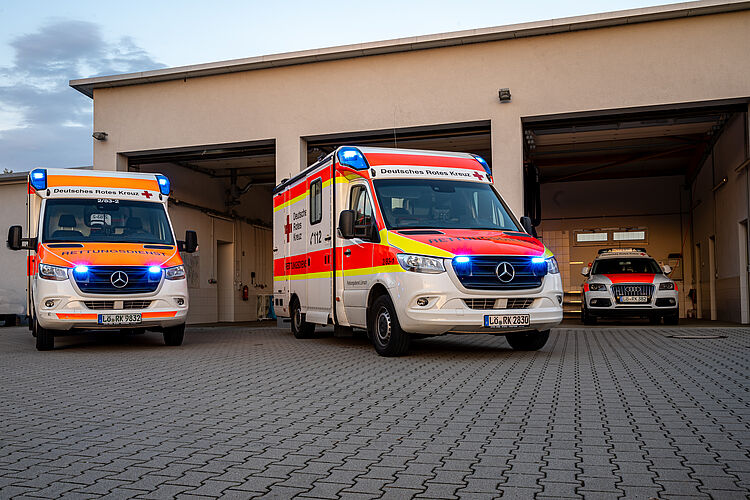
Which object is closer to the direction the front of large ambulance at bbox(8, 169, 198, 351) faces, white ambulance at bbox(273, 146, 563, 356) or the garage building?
the white ambulance

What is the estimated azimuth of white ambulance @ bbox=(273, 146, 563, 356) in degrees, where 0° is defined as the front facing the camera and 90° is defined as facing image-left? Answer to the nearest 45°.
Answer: approximately 315°

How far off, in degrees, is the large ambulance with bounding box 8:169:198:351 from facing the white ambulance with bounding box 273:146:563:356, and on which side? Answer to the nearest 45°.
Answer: approximately 45° to its left

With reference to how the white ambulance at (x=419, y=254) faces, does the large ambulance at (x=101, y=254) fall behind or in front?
behind

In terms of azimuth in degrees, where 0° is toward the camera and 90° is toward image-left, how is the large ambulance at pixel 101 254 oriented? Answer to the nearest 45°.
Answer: approximately 0°
